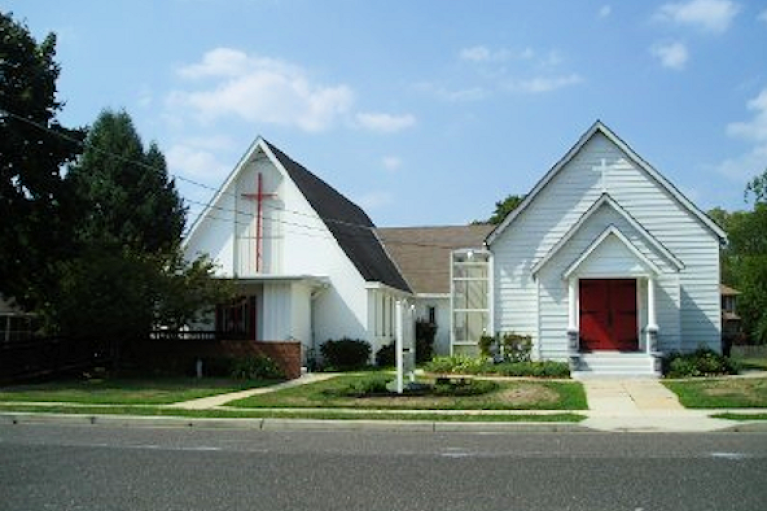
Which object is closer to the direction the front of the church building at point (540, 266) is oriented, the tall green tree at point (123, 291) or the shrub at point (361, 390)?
the shrub

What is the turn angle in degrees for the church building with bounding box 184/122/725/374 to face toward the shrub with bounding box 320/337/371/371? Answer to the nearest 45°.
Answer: approximately 90° to its right

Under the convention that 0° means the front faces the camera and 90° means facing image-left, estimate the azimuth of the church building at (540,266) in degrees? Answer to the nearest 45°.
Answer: approximately 0°

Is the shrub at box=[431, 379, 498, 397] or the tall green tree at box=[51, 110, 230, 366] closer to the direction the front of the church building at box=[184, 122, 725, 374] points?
the shrub

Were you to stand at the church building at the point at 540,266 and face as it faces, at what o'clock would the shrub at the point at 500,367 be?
The shrub is roughly at 1 o'clock from the church building.

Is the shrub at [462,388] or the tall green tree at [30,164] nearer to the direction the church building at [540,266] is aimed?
the shrub

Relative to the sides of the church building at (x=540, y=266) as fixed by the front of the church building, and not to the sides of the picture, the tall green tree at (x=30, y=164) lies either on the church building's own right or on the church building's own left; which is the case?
on the church building's own right

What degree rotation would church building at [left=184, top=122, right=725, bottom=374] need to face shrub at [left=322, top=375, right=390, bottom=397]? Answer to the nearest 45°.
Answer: approximately 45° to its right

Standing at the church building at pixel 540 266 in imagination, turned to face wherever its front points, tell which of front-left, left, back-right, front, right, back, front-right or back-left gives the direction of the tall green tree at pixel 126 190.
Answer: back-right
